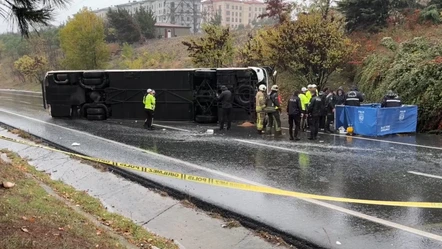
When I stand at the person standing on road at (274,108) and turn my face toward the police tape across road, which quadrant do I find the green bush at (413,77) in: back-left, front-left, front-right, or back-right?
back-left

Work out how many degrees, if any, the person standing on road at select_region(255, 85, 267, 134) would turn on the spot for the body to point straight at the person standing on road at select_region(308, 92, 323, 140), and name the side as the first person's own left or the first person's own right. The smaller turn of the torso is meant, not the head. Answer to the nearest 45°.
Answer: approximately 45° to the first person's own right
